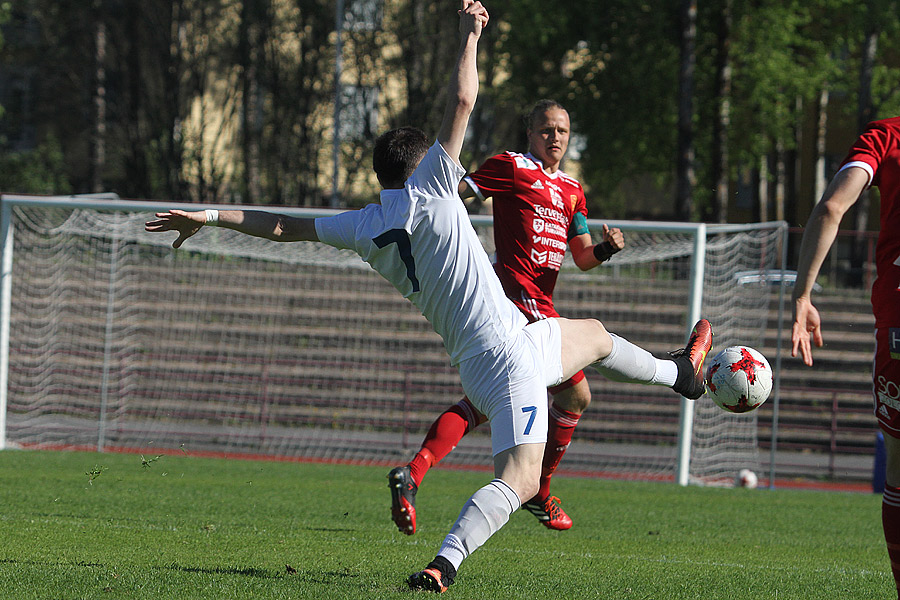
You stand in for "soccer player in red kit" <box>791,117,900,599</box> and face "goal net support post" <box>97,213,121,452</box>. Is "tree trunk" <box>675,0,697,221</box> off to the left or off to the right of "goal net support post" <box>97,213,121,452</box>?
right

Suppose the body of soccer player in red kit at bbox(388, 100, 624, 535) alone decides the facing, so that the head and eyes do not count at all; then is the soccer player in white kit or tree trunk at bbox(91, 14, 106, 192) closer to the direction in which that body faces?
the soccer player in white kit

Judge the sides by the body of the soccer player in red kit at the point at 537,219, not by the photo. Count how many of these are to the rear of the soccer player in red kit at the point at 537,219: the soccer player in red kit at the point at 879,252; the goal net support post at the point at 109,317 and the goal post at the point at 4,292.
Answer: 2

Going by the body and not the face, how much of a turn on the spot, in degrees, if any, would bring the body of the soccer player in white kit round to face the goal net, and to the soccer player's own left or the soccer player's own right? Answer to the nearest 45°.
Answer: approximately 45° to the soccer player's own left

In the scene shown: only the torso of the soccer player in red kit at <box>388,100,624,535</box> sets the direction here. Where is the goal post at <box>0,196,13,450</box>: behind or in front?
behind

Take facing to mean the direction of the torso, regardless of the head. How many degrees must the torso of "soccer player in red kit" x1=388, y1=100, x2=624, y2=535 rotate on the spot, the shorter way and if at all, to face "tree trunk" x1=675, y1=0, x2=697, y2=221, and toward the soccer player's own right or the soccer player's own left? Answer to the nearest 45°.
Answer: approximately 135° to the soccer player's own left

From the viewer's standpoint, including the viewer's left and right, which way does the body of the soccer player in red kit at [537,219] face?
facing the viewer and to the right of the viewer

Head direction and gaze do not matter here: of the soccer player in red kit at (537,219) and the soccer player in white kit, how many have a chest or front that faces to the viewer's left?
0

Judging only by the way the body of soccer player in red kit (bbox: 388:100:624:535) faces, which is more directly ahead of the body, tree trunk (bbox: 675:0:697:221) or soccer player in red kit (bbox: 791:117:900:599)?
the soccer player in red kit

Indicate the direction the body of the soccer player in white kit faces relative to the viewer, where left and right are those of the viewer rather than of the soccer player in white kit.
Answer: facing away from the viewer and to the right of the viewer

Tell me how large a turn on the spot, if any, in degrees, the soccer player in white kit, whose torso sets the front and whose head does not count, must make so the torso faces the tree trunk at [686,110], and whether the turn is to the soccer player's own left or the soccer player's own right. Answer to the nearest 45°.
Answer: approximately 45° to the soccer player's own left

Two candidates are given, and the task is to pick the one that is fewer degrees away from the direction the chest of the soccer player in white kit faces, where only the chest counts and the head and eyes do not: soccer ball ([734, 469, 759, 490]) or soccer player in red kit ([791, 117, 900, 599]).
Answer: the soccer ball

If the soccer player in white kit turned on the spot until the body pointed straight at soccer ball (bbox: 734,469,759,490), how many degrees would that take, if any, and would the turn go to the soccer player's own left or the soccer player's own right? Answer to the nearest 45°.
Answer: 0° — they already face it

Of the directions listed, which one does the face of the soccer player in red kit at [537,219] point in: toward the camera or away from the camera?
toward the camera

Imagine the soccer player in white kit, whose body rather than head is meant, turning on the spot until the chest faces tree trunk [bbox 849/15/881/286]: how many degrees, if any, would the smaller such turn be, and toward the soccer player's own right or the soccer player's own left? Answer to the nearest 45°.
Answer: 0° — they already face it

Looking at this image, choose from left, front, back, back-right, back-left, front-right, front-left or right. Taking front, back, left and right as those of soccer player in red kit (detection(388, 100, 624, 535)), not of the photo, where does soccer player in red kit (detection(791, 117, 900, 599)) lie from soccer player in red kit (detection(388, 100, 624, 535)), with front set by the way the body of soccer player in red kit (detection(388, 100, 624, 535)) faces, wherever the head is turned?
front

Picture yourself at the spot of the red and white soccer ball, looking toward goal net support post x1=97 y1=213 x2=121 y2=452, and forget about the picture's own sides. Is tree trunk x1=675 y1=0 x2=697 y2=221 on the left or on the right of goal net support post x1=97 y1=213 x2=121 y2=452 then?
right
